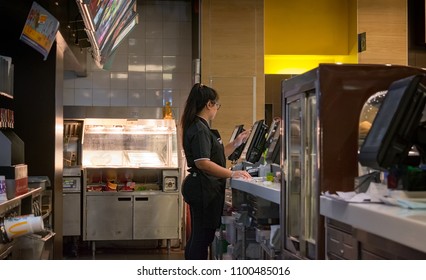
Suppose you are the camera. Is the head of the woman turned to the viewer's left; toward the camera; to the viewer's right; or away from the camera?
to the viewer's right

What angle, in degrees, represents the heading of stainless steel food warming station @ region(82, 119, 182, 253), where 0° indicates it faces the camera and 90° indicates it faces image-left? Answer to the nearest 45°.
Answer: approximately 0°

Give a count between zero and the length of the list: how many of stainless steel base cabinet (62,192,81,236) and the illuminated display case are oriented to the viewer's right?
0

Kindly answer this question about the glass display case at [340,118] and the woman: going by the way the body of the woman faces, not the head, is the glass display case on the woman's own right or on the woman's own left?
on the woman's own right

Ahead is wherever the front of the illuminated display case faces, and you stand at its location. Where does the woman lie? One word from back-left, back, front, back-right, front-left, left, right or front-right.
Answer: front

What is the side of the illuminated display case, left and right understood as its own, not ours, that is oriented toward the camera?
front

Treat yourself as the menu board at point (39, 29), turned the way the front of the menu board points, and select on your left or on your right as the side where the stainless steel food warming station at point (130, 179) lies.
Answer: on your left

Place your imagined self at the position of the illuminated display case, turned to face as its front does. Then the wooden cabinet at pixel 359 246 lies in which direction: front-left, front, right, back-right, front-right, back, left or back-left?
front

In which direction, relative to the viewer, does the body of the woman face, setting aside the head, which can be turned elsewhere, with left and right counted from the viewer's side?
facing to the right of the viewer

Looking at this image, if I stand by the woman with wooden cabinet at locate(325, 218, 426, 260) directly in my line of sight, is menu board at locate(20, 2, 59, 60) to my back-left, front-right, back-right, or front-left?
back-right

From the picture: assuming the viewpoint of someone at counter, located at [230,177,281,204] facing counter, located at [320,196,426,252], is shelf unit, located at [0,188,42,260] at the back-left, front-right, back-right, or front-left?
front-right

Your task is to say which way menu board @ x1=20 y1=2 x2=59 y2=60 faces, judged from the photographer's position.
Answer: facing the viewer and to the right of the viewer
